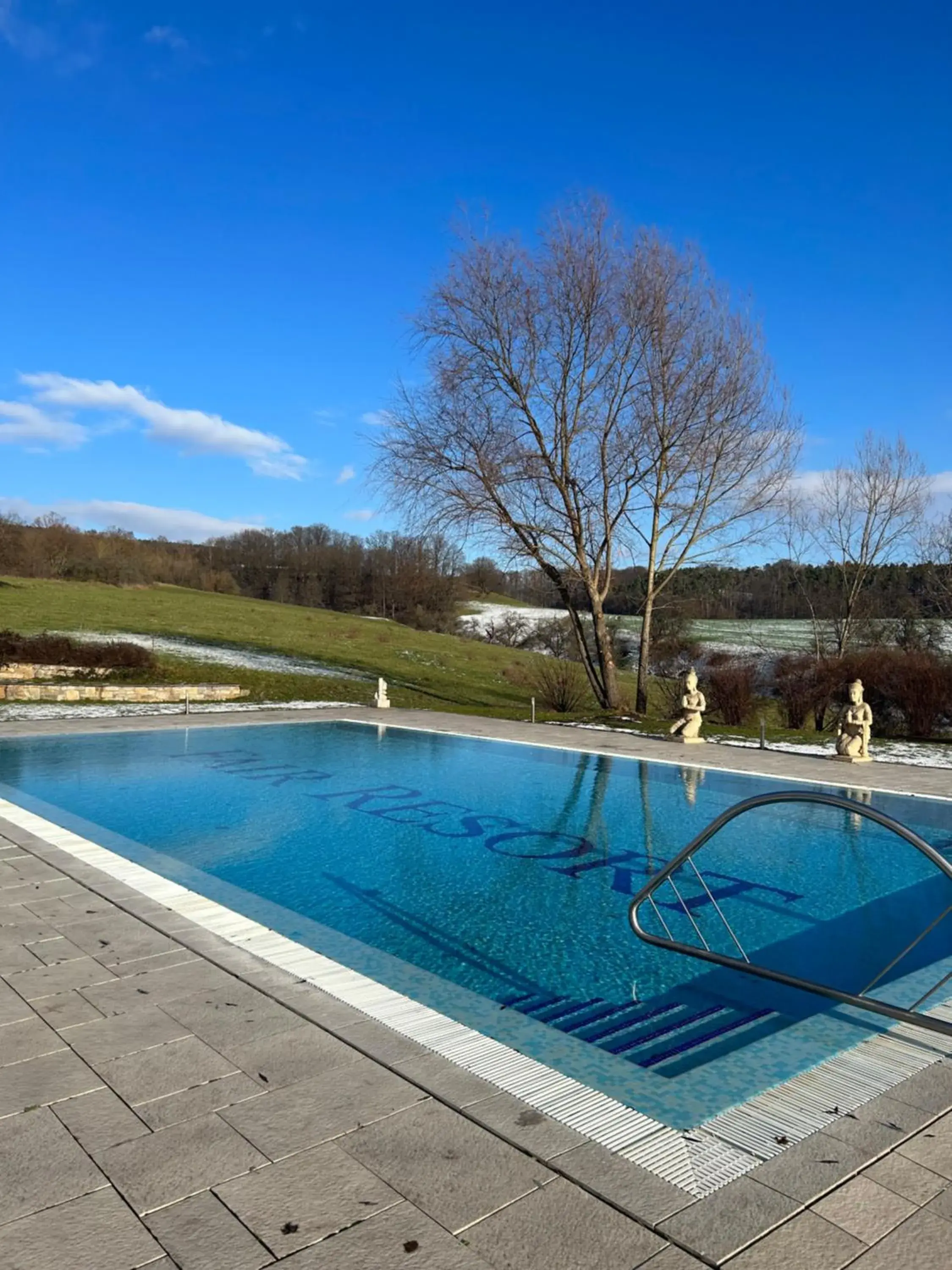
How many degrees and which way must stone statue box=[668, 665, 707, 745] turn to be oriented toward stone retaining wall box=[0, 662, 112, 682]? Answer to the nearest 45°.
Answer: approximately 45° to its right

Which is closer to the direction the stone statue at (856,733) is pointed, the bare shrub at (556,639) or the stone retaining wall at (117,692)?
the stone retaining wall

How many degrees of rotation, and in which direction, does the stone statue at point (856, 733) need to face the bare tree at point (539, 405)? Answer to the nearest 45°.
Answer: approximately 90° to its right

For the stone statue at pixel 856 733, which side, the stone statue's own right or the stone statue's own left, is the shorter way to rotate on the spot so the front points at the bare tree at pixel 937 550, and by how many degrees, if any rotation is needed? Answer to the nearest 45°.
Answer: approximately 135° to the stone statue's own right

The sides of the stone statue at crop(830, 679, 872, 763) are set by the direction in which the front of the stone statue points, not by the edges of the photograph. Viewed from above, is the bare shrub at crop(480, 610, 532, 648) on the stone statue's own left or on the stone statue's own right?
on the stone statue's own right

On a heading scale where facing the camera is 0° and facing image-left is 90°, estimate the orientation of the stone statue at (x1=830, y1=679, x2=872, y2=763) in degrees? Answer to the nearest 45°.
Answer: approximately 45°

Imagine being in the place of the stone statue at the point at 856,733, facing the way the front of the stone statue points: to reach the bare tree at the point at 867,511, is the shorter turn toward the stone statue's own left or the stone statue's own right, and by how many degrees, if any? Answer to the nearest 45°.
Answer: approximately 135° to the stone statue's own right
